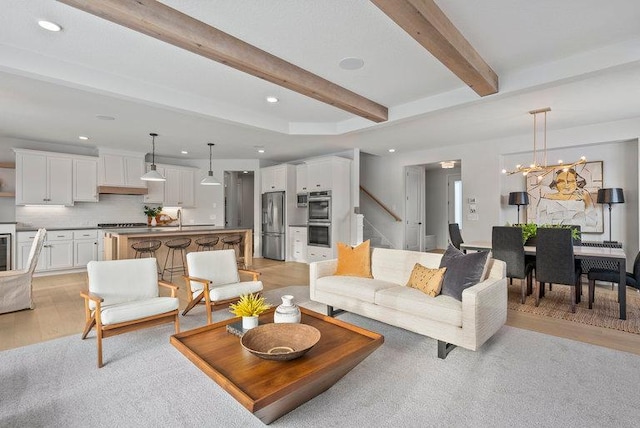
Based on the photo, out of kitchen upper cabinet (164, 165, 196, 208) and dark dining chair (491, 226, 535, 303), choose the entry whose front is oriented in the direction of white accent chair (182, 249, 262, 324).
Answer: the kitchen upper cabinet

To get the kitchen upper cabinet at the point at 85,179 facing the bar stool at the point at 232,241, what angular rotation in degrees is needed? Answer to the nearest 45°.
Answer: approximately 45° to its left

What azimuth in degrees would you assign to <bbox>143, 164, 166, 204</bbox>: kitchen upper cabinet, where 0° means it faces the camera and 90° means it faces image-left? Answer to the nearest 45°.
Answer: approximately 0°

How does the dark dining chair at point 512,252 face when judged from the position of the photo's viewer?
facing away from the viewer and to the right of the viewer

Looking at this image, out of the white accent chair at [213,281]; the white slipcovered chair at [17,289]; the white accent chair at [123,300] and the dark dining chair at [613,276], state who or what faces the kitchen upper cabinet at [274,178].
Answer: the dark dining chair

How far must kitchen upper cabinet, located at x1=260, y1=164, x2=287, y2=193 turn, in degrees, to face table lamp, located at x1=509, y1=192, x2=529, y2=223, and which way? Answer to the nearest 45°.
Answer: approximately 90° to its left

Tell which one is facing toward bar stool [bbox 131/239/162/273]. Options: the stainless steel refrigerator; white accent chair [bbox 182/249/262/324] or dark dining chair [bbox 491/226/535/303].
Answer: the stainless steel refrigerator
